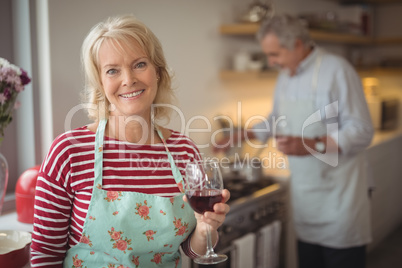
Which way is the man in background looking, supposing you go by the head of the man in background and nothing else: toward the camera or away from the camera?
toward the camera

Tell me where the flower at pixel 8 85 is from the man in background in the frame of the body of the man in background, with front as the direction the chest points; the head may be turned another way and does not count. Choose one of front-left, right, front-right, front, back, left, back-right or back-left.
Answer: front

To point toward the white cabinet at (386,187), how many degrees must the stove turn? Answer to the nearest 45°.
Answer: approximately 90° to its left

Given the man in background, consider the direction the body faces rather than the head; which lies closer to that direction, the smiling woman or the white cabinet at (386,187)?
the smiling woman

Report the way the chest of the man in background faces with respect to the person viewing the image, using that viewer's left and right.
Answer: facing the viewer and to the left of the viewer

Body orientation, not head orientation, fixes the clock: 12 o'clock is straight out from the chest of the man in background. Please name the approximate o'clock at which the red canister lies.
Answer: The red canister is roughly at 12 o'clock from the man in background.

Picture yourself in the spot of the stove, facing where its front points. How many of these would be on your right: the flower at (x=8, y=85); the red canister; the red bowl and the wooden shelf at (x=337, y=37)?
3

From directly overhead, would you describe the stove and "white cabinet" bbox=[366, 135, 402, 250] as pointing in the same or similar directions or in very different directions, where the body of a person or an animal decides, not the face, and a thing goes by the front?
same or similar directions
